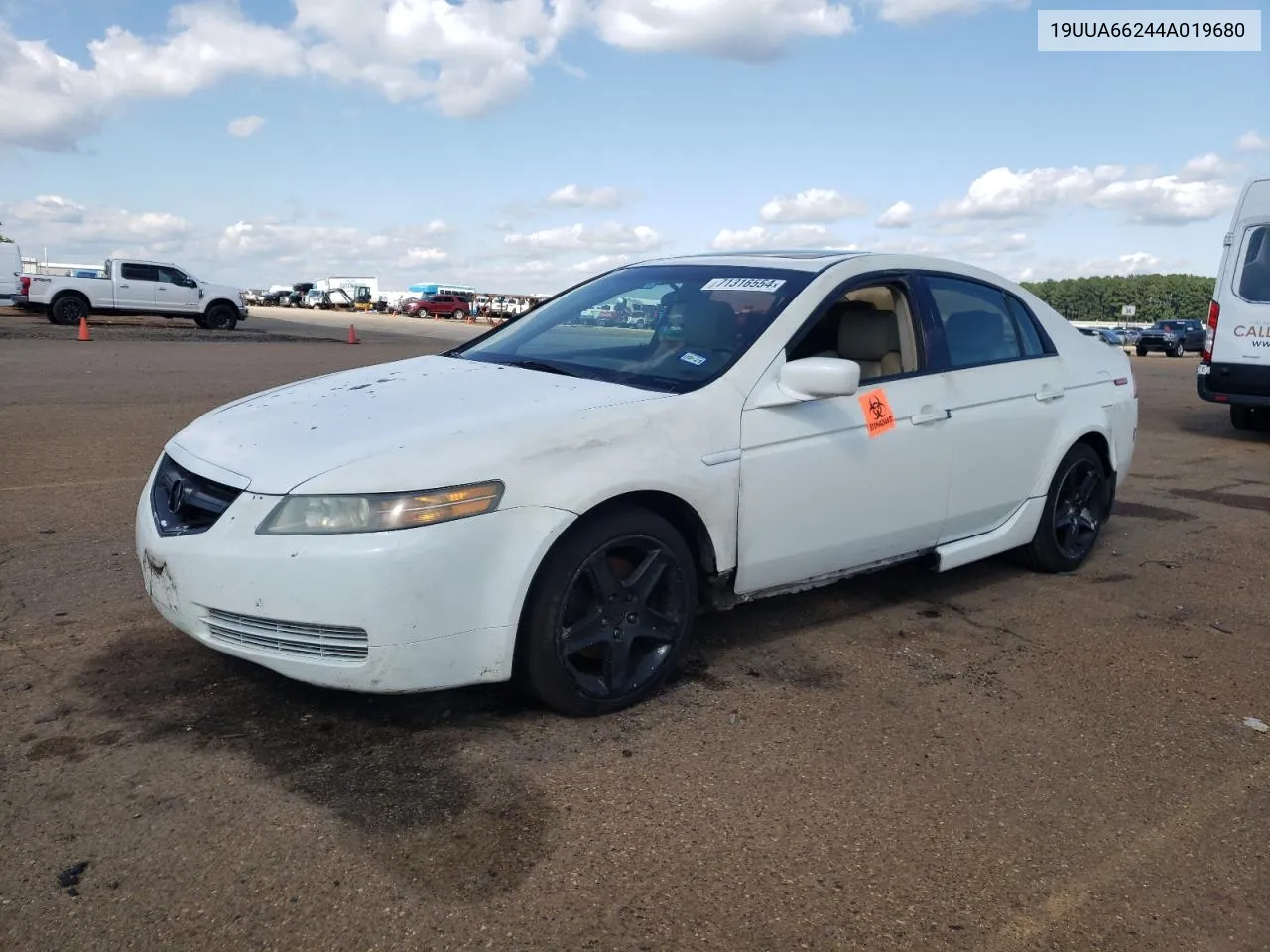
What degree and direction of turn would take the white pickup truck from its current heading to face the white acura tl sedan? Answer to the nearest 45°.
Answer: approximately 90° to its right

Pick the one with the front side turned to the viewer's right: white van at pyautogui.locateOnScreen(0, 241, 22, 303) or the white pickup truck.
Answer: the white pickup truck

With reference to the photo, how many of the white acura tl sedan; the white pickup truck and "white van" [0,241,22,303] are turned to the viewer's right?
1

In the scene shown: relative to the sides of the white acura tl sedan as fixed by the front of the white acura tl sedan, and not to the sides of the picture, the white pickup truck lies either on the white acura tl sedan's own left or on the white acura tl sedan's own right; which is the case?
on the white acura tl sedan's own right

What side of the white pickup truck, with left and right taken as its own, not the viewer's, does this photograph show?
right

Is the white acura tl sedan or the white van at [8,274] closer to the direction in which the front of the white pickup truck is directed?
the white acura tl sedan

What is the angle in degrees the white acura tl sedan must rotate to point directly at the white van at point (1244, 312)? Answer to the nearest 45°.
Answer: approximately 180°

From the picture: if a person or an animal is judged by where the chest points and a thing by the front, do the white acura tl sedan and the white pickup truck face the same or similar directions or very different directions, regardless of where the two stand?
very different directions

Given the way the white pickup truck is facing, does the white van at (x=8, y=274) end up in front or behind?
behind

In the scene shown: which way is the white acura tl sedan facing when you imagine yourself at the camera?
facing the viewer and to the left of the viewer
